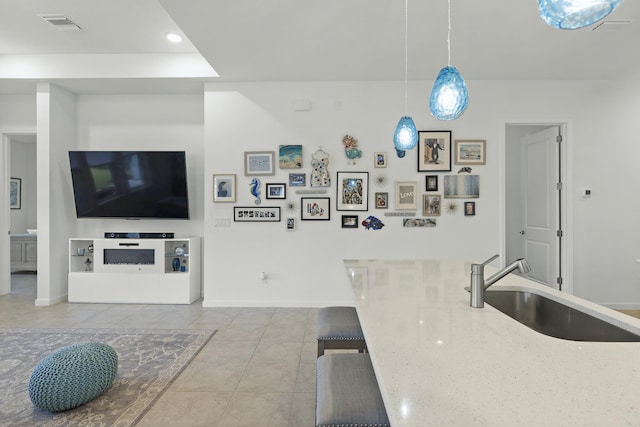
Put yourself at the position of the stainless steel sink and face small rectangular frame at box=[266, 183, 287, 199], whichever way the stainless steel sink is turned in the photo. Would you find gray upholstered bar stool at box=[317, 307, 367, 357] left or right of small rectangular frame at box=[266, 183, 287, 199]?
left

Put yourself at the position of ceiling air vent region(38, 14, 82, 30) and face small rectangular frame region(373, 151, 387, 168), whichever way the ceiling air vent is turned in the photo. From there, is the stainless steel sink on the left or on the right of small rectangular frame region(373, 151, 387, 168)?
right

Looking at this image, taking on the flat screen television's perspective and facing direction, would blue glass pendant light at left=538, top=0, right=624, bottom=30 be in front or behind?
in front

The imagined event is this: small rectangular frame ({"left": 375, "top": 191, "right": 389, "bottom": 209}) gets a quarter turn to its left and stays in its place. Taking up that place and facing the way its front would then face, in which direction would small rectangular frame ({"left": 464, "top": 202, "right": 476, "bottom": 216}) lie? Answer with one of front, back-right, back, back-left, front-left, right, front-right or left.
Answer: front

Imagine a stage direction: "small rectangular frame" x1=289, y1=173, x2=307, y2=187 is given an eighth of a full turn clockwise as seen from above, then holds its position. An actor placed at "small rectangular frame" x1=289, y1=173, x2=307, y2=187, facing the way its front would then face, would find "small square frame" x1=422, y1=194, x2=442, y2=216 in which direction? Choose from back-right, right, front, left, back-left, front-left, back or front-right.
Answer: back-left

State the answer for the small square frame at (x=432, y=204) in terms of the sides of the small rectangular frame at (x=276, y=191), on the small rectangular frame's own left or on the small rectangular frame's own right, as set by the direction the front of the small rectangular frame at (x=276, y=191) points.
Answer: on the small rectangular frame's own left

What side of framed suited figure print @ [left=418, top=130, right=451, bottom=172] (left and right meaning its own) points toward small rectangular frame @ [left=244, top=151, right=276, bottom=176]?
right

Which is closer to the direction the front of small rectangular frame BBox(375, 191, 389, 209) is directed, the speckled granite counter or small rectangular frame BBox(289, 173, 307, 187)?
the speckled granite counter

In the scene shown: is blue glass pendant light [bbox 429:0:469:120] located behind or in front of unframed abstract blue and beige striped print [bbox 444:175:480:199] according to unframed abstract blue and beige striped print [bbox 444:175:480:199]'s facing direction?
in front

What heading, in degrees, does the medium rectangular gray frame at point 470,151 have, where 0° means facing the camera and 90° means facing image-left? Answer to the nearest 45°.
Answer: approximately 0°

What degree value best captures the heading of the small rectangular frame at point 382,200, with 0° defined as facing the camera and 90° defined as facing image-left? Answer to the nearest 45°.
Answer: approximately 0°
